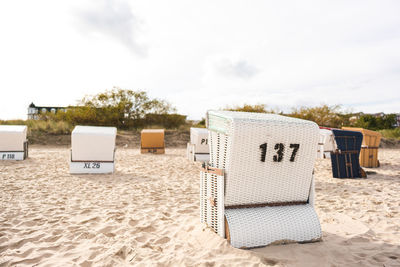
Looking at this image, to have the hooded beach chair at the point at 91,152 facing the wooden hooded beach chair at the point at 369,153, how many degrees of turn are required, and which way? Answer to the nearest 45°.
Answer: approximately 90° to its right

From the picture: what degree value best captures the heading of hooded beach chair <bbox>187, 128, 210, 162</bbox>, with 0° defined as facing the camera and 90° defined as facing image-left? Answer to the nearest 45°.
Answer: approximately 135°

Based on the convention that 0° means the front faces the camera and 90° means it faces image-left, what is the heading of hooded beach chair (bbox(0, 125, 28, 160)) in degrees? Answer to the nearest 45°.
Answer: approximately 180°

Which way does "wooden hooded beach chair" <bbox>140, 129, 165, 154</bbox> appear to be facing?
away from the camera

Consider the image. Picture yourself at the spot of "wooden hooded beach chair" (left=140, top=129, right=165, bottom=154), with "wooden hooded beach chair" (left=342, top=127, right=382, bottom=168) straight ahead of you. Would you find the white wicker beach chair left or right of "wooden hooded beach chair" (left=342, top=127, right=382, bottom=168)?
right
